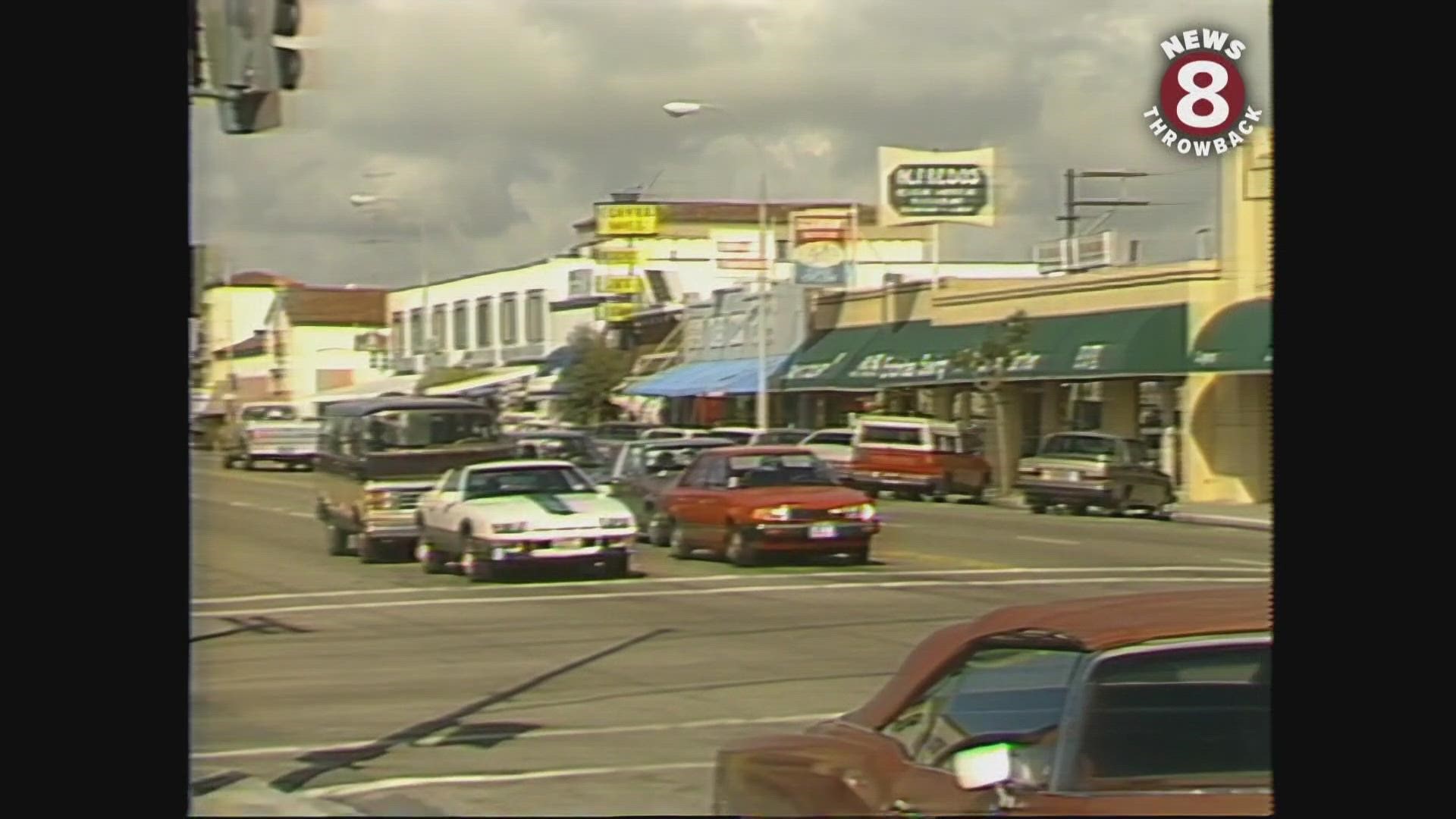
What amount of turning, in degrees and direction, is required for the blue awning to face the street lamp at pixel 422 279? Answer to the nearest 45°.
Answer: approximately 45° to its right

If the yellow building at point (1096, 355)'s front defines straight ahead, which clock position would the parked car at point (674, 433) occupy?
The parked car is roughly at 1 o'clock from the yellow building.

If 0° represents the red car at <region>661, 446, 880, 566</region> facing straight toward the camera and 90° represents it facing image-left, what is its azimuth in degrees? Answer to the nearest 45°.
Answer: approximately 315°

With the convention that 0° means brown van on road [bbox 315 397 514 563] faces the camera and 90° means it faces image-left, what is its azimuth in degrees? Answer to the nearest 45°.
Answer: approximately 315°

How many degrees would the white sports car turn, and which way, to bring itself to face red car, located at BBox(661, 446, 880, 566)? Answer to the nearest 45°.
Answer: approximately 45° to its left

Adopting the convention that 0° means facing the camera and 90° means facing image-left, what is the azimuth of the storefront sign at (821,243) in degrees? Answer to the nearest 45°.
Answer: approximately 0°
